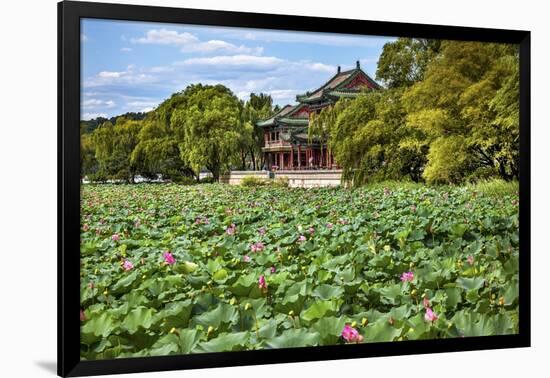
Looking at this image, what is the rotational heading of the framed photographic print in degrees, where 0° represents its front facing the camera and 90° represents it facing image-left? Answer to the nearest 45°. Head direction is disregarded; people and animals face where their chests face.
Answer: approximately 315°
